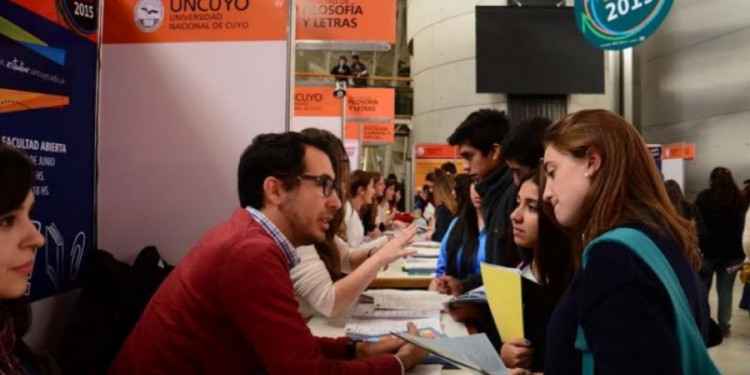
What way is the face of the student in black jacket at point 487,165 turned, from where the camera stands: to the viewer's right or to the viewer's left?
to the viewer's left

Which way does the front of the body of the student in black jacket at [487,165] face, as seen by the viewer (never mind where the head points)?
to the viewer's left

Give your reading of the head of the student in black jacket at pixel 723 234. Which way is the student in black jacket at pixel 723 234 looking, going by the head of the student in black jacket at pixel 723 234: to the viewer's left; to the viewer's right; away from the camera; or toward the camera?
away from the camera

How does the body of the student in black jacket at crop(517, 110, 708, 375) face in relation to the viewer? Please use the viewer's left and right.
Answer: facing to the left of the viewer

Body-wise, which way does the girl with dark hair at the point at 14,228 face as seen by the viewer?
to the viewer's right

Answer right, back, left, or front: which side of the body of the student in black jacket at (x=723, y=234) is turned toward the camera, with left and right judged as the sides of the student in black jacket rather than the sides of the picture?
back

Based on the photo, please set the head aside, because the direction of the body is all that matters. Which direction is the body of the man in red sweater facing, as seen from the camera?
to the viewer's right

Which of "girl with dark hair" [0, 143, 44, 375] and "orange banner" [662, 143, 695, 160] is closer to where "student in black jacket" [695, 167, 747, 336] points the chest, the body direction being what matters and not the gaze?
the orange banner

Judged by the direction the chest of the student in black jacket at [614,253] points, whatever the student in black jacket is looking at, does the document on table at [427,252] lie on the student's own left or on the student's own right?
on the student's own right

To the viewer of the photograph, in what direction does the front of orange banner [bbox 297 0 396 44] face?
facing the viewer

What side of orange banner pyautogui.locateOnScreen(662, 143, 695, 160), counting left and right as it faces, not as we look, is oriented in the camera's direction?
front

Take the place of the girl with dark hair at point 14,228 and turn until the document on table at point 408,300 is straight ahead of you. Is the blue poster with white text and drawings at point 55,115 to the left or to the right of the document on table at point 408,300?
left

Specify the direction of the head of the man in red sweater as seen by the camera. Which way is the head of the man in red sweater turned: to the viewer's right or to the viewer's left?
to the viewer's right
